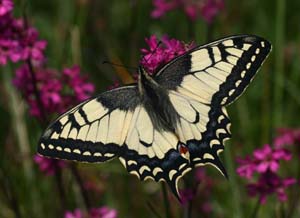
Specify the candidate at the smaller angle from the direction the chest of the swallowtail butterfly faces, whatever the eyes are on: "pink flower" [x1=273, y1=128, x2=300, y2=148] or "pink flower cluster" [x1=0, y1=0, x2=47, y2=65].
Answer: the pink flower cluster

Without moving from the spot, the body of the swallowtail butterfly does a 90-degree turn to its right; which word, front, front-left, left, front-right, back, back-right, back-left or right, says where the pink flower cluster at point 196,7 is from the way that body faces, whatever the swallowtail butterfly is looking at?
front-left

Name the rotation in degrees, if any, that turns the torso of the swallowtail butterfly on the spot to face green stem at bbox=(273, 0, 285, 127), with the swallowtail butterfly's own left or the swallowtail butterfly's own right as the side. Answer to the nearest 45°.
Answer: approximately 90° to the swallowtail butterfly's own right

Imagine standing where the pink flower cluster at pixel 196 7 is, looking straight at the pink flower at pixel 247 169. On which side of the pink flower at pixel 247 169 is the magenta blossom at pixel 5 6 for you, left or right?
right

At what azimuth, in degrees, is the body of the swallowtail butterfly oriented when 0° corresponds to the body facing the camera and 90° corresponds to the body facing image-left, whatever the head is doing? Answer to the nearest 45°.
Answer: approximately 135°

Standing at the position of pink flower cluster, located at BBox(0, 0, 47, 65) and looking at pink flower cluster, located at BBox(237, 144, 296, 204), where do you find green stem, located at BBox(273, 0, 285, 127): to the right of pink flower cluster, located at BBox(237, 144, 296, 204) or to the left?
left
